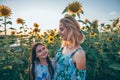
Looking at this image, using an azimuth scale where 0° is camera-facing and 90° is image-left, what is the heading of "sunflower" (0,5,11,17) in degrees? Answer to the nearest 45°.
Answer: approximately 0°

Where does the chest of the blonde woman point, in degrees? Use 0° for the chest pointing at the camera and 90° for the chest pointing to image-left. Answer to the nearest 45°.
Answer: approximately 45°

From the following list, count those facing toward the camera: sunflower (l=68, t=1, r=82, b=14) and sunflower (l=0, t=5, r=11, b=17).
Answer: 2
